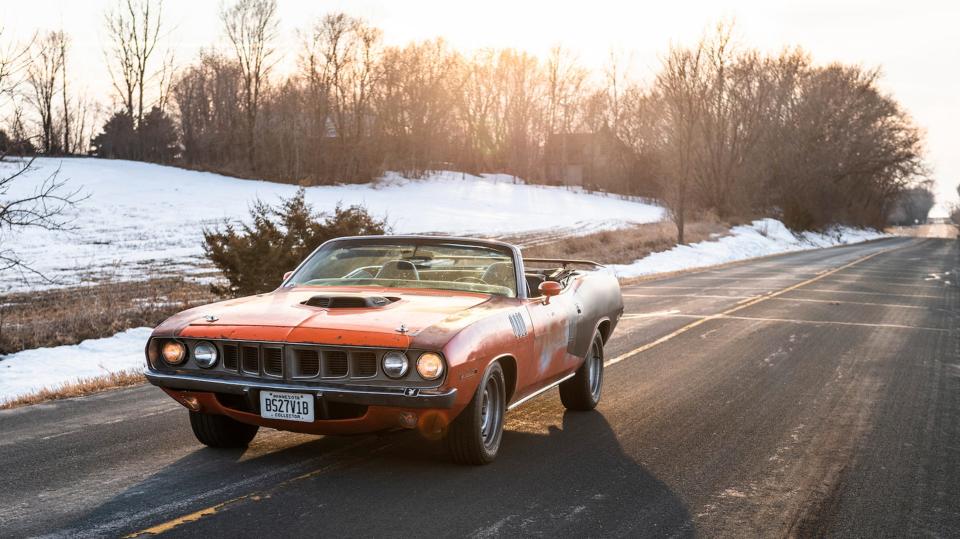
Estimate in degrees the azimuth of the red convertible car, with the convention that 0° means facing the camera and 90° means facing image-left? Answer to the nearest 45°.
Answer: approximately 45°

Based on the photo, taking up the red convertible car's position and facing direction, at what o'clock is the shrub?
The shrub is roughly at 4 o'clock from the red convertible car.

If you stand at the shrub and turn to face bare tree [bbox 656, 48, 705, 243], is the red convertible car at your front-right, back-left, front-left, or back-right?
back-right

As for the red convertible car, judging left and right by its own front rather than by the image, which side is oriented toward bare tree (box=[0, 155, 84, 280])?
right

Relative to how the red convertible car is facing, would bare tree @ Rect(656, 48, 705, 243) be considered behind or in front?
behind
